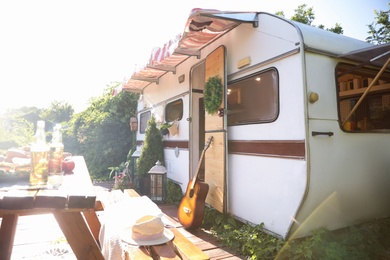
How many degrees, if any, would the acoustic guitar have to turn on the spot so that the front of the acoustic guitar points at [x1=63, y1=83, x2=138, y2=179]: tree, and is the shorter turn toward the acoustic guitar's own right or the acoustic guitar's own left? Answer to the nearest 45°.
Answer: approximately 90° to the acoustic guitar's own right

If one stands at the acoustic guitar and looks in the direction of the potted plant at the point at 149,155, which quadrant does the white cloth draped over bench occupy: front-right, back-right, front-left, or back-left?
back-left

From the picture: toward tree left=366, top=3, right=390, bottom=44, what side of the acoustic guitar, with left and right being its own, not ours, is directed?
back

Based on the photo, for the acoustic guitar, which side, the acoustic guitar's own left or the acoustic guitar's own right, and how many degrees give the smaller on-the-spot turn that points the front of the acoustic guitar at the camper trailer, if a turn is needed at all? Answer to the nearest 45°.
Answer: approximately 135° to the acoustic guitar's own left

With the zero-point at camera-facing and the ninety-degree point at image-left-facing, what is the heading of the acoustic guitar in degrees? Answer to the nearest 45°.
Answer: approximately 45°

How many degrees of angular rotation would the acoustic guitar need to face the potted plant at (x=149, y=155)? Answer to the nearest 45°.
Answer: approximately 90° to its right

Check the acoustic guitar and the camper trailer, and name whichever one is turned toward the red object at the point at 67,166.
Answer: the acoustic guitar

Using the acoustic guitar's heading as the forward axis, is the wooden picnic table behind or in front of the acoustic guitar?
in front

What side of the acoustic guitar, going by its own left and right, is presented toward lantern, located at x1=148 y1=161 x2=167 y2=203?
right
